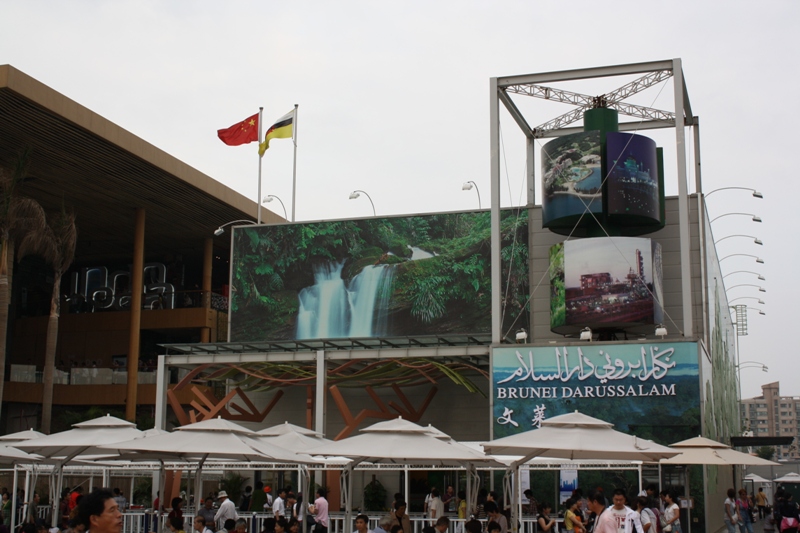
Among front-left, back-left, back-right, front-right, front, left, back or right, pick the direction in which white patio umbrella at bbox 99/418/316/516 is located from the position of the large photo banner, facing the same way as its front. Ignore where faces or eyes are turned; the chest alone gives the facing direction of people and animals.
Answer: front

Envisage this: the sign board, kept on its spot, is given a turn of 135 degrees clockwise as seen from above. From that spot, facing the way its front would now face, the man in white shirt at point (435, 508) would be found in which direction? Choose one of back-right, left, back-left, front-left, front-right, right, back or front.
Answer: left

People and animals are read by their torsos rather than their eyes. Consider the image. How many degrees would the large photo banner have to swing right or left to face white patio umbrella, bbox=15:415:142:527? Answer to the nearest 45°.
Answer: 0° — it already faces it

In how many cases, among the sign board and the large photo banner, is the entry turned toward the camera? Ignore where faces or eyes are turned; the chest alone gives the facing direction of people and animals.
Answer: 2

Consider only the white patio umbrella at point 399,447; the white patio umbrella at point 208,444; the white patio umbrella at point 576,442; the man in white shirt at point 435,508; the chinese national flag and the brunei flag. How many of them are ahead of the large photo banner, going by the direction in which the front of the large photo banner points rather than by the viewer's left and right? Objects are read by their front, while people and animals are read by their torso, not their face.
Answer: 4

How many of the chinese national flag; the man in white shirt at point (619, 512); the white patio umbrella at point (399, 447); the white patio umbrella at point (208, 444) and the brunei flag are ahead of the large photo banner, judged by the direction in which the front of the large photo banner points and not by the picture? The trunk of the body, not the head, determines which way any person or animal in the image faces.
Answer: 3

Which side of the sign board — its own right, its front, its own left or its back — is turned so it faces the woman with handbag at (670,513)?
front

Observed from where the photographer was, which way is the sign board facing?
facing the viewer

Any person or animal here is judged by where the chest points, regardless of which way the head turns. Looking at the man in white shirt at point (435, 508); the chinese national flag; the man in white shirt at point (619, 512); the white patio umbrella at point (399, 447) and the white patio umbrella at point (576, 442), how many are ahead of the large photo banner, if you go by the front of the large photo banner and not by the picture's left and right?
4

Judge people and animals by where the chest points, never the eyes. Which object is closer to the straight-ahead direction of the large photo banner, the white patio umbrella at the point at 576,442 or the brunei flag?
the white patio umbrella

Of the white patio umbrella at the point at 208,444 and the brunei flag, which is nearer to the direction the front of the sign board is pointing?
the white patio umbrella

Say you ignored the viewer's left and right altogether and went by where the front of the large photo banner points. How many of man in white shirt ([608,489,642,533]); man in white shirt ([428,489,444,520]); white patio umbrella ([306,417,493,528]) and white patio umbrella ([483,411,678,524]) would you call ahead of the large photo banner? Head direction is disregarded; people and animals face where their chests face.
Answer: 4

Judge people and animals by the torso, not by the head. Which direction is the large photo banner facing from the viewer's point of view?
toward the camera

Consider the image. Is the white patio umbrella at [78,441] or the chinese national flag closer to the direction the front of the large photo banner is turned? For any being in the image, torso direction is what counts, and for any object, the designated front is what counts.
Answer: the white patio umbrella

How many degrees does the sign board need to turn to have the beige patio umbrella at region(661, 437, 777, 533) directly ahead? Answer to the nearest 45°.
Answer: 0° — it already faces it

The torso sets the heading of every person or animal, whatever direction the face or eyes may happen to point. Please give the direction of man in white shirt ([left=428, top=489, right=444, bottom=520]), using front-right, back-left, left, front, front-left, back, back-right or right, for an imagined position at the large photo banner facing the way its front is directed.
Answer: front

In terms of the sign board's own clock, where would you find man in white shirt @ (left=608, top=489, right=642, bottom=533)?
The man in white shirt is roughly at 12 o'clock from the sign board.

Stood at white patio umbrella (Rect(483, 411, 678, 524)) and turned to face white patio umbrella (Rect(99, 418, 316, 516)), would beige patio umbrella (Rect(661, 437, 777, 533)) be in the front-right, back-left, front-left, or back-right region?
back-right
